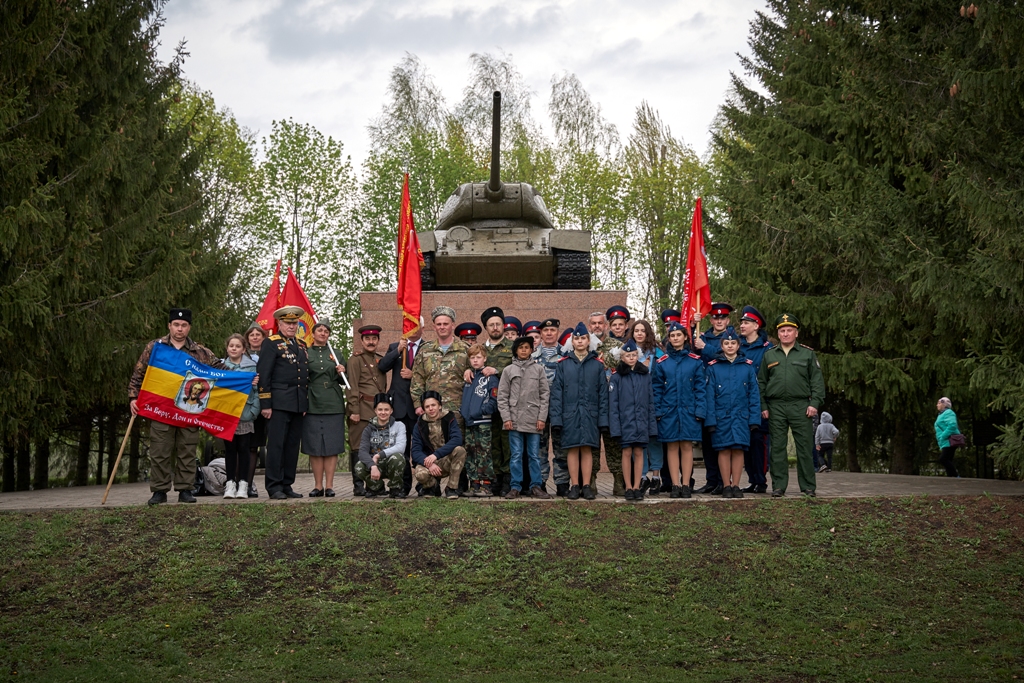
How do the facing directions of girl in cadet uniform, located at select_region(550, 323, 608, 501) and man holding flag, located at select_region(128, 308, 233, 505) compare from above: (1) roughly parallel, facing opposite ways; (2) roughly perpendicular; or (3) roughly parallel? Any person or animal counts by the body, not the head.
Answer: roughly parallel

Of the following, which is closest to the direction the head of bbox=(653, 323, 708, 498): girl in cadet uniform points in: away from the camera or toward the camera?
toward the camera

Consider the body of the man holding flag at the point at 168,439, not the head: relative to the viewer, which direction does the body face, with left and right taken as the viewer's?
facing the viewer

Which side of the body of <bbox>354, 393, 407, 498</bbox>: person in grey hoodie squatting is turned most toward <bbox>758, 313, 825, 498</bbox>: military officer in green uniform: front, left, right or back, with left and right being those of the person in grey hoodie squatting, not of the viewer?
left

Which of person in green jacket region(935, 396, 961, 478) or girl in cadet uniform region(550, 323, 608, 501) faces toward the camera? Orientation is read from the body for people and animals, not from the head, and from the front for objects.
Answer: the girl in cadet uniform

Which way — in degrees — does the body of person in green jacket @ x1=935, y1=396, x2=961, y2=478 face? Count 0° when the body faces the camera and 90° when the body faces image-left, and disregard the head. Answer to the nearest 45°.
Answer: approximately 90°

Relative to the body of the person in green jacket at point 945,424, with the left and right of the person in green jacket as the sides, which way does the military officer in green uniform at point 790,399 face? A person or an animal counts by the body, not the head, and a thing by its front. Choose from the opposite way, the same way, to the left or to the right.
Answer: to the left

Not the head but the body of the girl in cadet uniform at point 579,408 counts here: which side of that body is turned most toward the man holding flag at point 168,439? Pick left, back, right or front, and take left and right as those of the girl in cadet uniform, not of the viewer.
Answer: right

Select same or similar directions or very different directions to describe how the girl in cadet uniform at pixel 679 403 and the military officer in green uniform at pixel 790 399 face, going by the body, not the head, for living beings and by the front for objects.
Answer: same or similar directions

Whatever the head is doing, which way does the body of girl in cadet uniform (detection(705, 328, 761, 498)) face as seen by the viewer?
toward the camera

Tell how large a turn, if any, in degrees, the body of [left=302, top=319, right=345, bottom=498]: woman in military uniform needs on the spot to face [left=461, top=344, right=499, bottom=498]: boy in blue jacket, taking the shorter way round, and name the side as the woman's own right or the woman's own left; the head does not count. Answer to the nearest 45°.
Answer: approximately 45° to the woman's own left

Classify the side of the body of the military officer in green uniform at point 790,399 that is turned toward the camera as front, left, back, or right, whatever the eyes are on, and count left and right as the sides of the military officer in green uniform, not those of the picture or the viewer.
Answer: front

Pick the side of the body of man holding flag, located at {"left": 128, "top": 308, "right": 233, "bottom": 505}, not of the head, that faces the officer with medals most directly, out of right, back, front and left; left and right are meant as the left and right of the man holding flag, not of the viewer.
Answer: left
